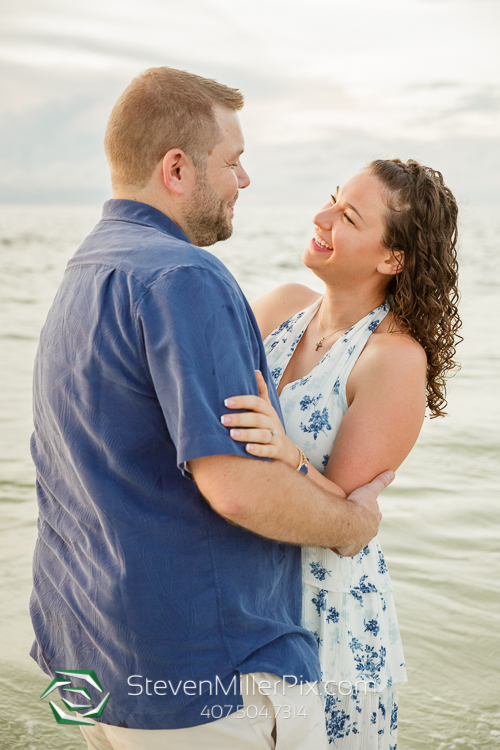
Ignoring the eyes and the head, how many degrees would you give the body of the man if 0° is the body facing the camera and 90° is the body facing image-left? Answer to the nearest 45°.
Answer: approximately 225°

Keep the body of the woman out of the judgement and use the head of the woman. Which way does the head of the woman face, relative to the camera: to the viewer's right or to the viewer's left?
to the viewer's left

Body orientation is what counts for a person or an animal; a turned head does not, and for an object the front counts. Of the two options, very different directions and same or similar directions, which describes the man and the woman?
very different directions

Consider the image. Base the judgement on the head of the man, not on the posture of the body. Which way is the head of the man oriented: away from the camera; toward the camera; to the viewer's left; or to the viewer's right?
to the viewer's right

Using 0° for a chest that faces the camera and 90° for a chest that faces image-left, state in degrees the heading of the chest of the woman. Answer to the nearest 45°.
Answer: approximately 45°
